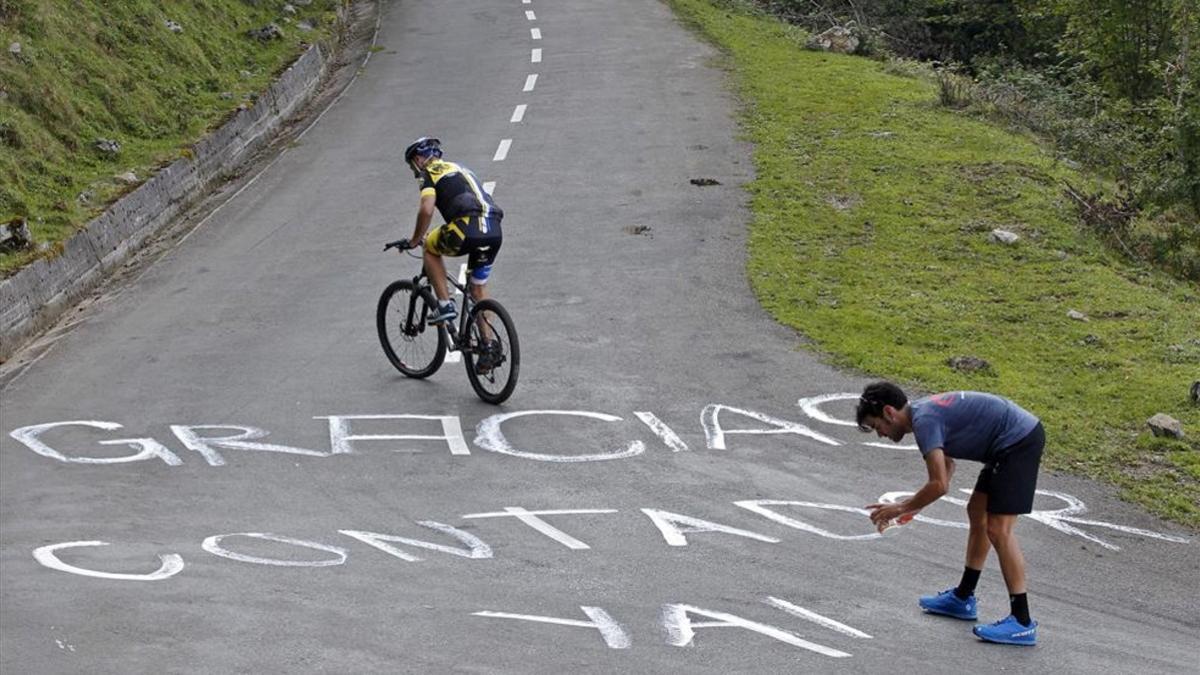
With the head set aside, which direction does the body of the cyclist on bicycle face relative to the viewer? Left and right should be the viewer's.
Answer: facing away from the viewer and to the left of the viewer

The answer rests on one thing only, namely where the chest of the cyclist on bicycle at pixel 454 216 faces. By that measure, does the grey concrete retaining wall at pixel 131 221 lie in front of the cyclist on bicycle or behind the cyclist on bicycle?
in front

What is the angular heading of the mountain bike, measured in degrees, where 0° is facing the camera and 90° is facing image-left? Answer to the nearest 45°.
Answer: approximately 135°

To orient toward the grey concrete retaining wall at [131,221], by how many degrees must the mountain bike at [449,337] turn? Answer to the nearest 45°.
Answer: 0° — it already faces it
